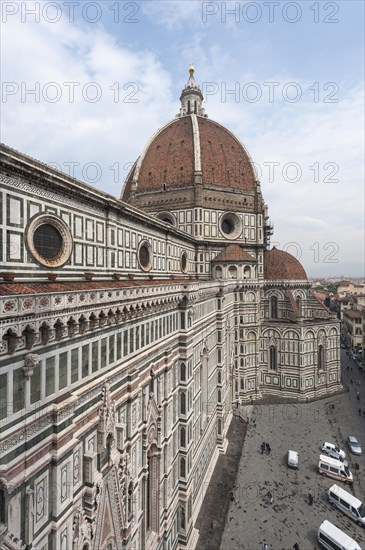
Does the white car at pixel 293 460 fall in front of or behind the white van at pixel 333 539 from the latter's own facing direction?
behind

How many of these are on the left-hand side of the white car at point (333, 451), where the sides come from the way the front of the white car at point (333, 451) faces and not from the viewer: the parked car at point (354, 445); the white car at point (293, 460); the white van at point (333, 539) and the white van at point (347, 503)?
1

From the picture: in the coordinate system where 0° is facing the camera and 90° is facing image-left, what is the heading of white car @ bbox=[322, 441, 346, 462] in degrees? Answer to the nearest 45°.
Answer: approximately 315°

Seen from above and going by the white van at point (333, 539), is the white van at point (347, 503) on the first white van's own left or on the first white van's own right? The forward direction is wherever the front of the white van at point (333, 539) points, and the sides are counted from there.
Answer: on the first white van's own left
